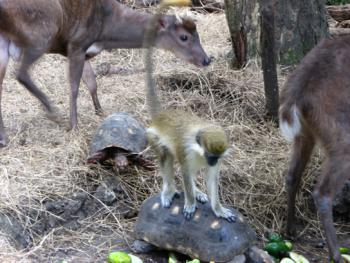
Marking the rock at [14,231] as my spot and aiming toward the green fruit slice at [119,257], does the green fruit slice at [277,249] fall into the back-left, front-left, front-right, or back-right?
front-left

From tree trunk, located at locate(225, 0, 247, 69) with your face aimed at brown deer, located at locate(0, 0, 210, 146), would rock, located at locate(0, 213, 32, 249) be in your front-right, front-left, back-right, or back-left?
front-left

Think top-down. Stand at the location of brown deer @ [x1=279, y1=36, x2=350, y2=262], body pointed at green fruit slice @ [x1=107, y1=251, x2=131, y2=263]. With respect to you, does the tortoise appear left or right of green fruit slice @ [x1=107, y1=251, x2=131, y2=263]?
right

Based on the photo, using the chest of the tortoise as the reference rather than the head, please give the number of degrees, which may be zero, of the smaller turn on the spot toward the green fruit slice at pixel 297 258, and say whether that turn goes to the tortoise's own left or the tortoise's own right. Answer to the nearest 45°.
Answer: approximately 45° to the tortoise's own left

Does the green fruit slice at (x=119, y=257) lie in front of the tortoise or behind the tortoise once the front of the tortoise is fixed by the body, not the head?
in front

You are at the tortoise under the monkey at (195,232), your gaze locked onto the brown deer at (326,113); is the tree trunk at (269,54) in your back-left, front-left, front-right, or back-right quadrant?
front-left

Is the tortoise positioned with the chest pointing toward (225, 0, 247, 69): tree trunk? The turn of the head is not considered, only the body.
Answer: no

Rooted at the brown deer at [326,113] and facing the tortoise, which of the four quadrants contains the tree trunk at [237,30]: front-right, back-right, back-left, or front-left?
front-right

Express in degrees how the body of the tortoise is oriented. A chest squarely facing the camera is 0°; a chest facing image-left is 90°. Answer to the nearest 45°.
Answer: approximately 0°
